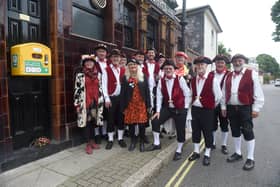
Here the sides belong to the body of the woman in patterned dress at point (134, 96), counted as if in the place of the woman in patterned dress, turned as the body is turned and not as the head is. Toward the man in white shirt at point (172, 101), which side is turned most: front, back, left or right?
left

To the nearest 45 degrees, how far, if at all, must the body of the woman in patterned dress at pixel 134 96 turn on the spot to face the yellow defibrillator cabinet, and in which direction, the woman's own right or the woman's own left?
approximately 45° to the woman's own right

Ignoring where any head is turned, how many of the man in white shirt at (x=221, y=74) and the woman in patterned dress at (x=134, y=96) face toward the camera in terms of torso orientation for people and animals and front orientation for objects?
2

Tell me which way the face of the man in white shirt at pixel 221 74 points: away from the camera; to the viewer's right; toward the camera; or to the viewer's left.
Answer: toward the camera

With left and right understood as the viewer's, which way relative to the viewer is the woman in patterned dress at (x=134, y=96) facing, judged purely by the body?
facing the viewer

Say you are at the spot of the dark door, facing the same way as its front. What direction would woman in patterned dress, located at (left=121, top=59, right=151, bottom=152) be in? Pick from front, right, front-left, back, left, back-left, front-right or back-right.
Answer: front-left

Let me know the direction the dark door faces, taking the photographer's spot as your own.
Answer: facing the viewer and to the right of the viewer

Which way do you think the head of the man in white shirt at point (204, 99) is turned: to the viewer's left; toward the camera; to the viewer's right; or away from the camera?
toward the camera

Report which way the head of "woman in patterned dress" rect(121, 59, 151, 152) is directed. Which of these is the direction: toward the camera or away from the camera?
toward the camera

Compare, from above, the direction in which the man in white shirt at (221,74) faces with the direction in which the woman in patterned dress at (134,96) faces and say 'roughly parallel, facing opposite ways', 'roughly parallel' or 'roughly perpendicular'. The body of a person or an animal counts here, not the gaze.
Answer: roughly parallel

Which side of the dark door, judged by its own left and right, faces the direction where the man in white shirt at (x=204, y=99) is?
front

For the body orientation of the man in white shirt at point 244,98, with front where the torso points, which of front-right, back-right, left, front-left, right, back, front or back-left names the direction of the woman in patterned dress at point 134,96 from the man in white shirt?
front-right

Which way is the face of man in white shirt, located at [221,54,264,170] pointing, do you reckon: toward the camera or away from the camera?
toward the camera

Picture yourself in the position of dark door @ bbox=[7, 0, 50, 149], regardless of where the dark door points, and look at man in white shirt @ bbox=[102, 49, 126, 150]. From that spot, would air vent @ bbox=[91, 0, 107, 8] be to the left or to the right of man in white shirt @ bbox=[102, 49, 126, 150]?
left

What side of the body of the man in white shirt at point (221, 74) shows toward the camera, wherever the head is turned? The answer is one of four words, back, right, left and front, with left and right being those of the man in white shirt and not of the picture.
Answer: front

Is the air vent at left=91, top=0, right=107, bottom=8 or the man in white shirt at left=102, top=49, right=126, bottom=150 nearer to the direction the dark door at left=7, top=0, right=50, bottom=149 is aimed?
the man in white shirt
